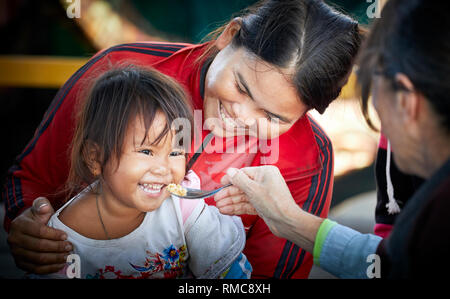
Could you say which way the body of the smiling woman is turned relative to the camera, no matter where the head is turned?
toward the camera

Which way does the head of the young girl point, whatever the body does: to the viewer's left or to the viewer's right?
to the viewer's right

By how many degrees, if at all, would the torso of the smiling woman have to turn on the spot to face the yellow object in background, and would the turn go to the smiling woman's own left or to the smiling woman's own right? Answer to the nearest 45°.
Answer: approximately 135° to the smiling woman's own right
